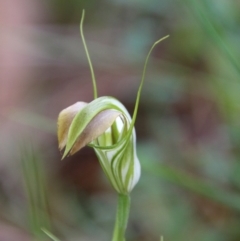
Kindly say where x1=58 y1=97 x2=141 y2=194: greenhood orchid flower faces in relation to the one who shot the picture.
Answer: facing the viewer and to the left of the viewer
